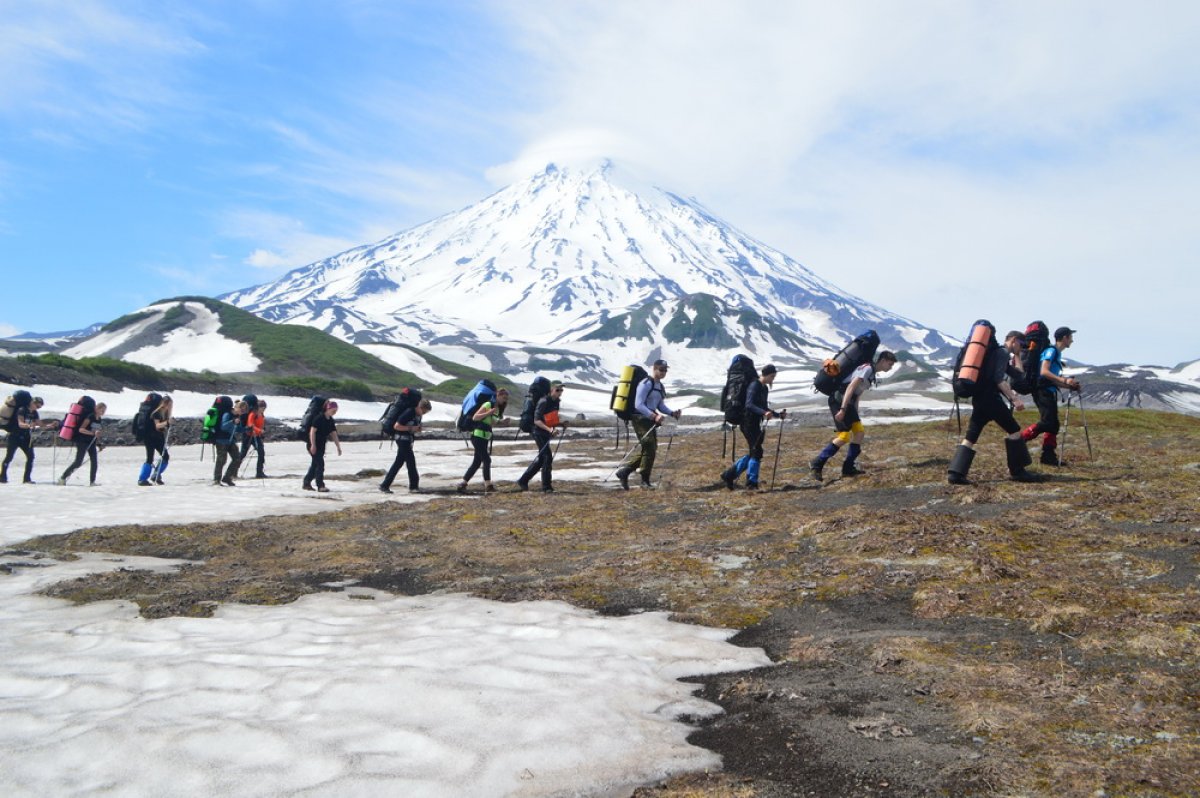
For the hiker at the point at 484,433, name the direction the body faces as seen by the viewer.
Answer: to the viewer's right

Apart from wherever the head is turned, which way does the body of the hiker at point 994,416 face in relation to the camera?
to the viewer's right

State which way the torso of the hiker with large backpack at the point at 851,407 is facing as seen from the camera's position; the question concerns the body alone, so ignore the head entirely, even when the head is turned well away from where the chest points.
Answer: to the viewer's right

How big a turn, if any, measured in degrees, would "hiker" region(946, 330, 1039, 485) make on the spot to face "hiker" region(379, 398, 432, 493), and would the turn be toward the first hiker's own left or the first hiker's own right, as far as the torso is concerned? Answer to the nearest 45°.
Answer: approximately 180°

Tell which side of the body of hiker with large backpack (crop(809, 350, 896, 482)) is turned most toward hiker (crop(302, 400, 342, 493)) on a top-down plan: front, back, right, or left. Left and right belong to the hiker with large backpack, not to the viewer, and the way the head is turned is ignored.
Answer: back

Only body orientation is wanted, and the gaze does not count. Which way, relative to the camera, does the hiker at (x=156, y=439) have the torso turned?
to the viewer's right

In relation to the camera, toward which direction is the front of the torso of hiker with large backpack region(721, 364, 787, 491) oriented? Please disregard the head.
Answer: to the viewer's right

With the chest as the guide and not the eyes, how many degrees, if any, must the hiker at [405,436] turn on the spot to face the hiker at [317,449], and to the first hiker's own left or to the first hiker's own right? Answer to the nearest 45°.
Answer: approximately 135° to the first hiker's own left

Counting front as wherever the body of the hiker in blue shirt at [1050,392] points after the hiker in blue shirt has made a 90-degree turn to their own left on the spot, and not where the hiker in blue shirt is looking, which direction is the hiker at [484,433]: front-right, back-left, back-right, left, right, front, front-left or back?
left

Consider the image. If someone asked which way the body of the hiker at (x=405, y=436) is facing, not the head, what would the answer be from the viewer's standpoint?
to the viewer's right

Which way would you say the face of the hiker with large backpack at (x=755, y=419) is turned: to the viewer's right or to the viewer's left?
to the viewer's right

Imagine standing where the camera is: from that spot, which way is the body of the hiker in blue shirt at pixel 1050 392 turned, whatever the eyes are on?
to the viewer's right

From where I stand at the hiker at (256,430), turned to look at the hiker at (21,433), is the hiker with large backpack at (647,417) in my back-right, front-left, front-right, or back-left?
back-left
